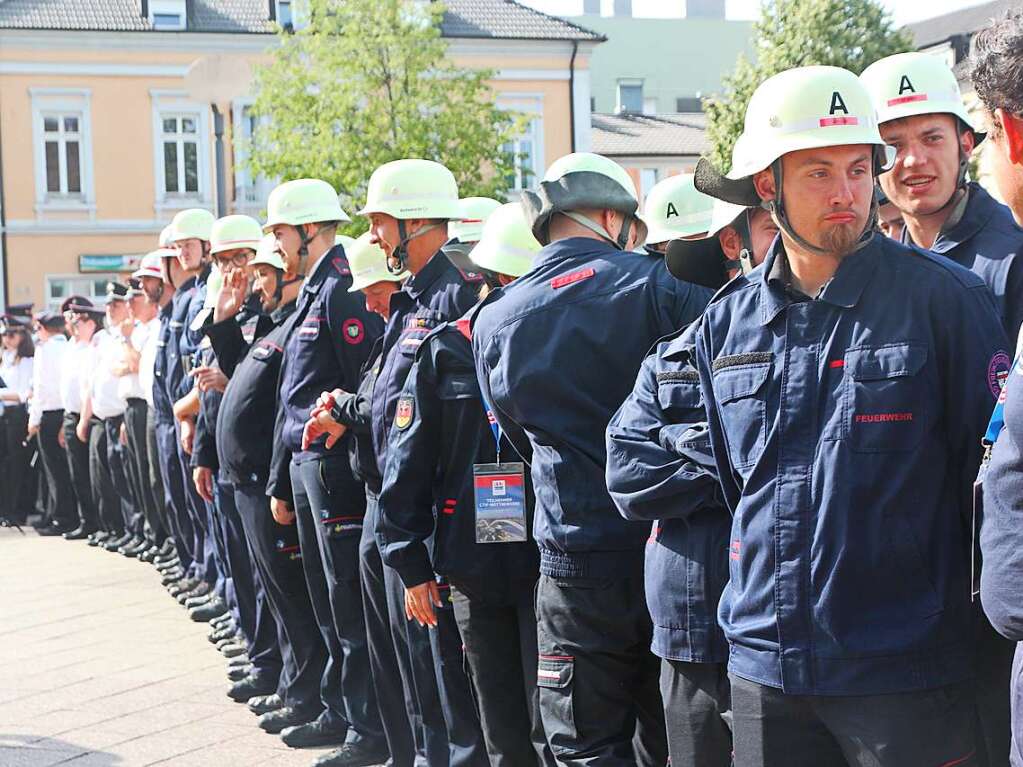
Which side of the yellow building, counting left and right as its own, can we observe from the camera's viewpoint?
front

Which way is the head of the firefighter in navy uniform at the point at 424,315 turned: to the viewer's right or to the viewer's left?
to the viewer's left

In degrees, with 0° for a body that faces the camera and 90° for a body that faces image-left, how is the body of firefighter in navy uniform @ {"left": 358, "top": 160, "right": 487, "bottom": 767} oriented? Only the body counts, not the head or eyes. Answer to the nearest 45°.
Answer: approximately 90°

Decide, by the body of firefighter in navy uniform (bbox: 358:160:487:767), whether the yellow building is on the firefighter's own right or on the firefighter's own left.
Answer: on the firefighter's own right

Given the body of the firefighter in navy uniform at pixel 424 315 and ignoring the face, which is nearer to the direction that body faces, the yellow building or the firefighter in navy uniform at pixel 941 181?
the yellow building

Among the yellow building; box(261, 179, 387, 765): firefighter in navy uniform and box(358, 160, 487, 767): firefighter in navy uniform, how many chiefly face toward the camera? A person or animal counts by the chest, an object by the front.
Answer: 1

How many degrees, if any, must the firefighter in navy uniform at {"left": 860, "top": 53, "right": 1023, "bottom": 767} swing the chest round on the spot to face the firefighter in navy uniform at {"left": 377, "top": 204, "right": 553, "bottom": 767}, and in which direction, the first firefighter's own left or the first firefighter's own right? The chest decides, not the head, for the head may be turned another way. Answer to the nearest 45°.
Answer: approximately 45° to the first firefighter's own right

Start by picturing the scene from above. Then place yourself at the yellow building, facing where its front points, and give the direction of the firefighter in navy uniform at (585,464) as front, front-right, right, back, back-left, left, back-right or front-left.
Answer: front

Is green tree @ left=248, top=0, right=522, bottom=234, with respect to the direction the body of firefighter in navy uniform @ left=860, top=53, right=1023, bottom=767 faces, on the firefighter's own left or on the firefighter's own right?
on the firefighter's own right

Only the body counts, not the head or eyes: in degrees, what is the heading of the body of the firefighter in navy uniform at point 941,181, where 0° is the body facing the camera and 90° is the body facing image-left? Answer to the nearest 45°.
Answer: approximately 45°

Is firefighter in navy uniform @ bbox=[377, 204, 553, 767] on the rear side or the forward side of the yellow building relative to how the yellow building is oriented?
on the forward side

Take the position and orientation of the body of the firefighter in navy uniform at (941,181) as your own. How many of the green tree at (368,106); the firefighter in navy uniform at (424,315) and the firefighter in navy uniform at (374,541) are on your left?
0

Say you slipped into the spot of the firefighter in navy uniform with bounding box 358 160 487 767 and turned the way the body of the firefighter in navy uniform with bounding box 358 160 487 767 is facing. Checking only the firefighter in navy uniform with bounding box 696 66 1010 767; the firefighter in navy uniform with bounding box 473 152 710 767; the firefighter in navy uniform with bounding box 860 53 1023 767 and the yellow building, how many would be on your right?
1

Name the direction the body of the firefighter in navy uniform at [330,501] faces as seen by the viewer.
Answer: to the viewer's left
